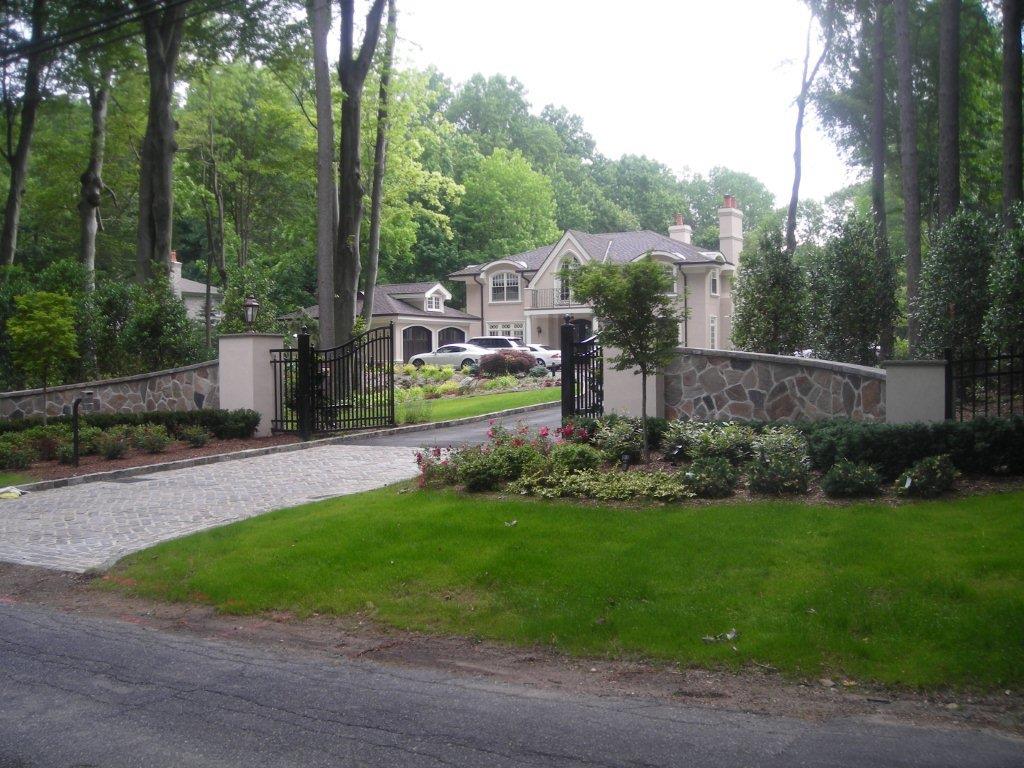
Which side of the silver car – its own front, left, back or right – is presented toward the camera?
left

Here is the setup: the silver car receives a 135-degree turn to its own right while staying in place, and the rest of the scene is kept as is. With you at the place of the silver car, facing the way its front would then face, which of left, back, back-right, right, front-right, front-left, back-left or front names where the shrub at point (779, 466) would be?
back-right

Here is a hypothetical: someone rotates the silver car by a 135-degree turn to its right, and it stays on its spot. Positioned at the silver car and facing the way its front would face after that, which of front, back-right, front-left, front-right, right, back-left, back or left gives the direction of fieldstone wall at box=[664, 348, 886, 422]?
back-right

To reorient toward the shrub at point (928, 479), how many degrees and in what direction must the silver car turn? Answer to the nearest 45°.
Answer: approximately 90° to its left

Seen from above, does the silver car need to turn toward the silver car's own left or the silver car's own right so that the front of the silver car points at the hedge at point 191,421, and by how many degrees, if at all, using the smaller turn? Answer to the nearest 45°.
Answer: approximately 90° to the silver car's own left

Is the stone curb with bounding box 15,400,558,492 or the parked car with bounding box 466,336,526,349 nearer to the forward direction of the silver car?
the stone curb

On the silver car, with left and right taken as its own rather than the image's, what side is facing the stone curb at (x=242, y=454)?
left

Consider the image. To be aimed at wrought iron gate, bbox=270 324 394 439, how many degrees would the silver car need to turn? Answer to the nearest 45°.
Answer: approximately 90° to its left

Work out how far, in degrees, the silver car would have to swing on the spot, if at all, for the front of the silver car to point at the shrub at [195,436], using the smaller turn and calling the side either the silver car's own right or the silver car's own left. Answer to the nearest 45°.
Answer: approximately 90° to the silver car's own left

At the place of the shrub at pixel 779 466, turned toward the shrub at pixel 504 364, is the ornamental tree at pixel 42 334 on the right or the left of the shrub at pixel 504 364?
left

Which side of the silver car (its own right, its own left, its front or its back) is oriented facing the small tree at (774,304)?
left

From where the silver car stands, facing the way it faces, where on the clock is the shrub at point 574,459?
The shrub is roughly at 9 o'clock from the silver car.
